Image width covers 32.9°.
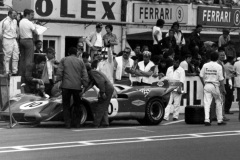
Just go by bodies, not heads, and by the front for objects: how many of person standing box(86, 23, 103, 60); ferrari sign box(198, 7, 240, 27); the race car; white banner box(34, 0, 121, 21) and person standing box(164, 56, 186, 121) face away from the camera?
0

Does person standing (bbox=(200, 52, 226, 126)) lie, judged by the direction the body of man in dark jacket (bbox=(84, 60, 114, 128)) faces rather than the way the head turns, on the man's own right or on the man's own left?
on the man's own right

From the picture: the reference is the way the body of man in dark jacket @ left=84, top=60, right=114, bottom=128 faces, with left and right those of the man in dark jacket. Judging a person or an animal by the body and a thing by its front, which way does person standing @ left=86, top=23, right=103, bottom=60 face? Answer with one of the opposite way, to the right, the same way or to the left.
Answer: the opposite way

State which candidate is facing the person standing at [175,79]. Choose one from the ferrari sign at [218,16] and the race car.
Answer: the ferrari sign

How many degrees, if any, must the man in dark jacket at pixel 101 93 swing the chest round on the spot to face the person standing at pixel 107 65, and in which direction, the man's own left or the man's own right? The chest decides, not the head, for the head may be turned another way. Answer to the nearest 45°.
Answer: approximately 45° to the man's own right

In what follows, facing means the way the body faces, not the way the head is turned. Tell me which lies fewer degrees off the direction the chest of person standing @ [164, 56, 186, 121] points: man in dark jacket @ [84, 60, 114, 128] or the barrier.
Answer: the man in dark jacket

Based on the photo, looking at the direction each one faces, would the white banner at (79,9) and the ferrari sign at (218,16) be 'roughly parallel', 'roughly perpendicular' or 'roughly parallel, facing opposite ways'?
roughly parallel

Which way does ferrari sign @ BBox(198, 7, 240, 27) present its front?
toward the camera

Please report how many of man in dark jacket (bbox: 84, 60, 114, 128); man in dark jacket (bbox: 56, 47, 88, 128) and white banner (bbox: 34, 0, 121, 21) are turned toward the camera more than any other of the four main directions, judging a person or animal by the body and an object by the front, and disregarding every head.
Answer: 1

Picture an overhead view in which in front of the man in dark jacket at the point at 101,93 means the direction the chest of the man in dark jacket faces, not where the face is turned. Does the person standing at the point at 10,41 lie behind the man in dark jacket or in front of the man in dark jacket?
in front

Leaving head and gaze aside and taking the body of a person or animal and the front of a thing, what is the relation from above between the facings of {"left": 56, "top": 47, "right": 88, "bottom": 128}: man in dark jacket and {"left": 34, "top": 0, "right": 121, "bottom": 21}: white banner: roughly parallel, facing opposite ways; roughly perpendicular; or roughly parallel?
roughly parallel, facing opposite ways

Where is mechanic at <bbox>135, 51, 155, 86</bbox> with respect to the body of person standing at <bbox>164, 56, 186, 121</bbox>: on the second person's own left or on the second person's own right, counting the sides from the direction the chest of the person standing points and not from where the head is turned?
on the second person's own right

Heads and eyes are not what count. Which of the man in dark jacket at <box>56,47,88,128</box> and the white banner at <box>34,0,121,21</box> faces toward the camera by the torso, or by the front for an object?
the white banner

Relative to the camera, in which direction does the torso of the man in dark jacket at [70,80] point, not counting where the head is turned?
away from the camera

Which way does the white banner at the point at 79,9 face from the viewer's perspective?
toward the camera

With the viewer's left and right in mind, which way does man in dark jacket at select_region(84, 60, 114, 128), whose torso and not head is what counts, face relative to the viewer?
facing away from the viewer and to the left of the viewer

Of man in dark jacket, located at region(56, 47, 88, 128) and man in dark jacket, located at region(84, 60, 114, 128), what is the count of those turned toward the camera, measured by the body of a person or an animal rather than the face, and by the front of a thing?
0

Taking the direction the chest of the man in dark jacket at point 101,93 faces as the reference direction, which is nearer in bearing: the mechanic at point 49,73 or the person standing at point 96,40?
the mechanic

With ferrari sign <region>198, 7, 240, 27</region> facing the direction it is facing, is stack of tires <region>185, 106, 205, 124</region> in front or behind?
in front
